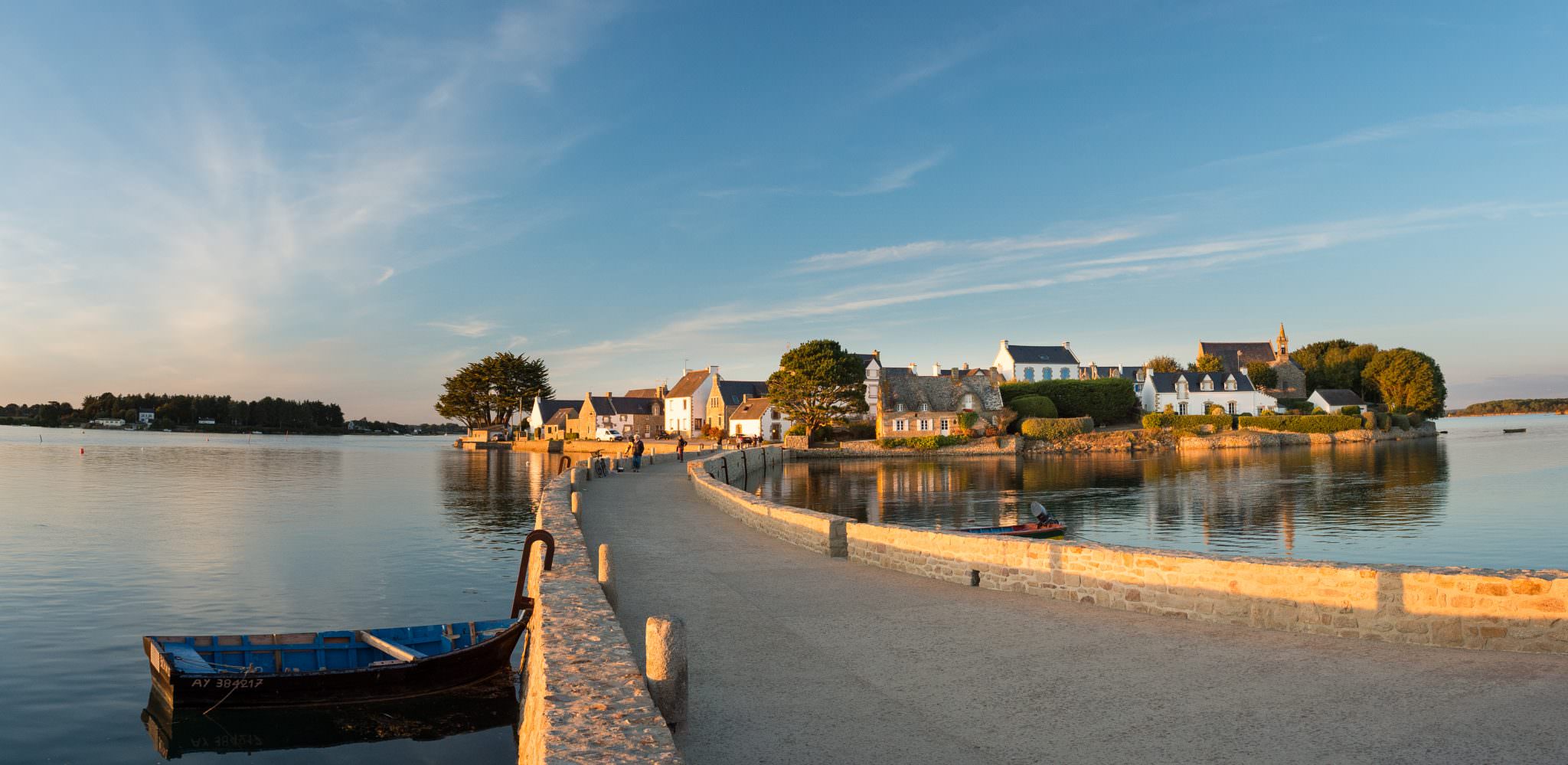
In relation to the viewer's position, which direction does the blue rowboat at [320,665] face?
facing to the right of the viewer

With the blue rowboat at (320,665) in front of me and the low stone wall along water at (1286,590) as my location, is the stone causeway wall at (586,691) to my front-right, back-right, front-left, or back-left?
front-left

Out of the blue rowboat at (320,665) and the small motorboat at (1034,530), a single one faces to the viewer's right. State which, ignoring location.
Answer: the blue rowboat

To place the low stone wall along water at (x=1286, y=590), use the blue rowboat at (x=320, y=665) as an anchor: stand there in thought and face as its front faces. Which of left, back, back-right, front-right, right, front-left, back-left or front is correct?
front-right

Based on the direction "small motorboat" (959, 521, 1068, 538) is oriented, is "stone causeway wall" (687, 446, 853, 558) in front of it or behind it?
in front

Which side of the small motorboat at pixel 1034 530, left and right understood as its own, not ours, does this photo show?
left

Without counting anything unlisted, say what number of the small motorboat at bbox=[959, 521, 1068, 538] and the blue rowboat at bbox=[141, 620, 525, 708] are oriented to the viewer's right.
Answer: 1

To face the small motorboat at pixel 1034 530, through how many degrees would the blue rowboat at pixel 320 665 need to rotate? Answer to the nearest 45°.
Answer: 0° — it already faces it
